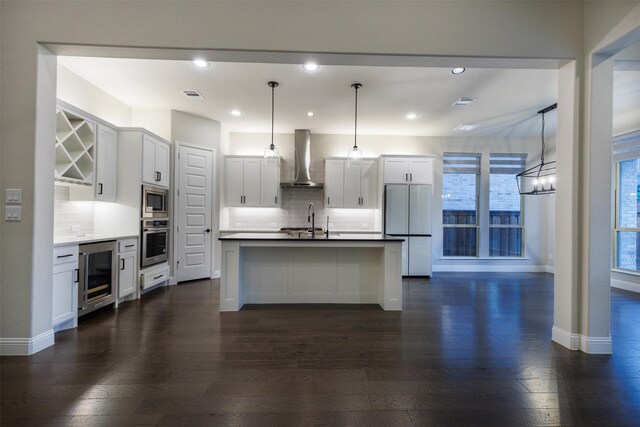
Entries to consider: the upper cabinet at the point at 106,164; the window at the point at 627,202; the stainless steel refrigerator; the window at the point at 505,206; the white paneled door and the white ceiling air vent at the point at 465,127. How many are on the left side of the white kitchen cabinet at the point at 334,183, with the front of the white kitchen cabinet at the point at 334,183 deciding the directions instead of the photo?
4

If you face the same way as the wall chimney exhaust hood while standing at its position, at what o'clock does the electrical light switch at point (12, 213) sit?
The electrical light switch is roughly at 1 o'clock from the wall chimney exhaust hood.

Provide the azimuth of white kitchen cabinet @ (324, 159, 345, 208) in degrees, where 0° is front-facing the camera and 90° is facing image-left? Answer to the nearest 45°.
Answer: approximately 0°

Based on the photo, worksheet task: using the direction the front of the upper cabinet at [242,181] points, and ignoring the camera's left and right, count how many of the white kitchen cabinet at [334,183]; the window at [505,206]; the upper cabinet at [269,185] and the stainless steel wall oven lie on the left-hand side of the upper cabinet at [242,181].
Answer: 3

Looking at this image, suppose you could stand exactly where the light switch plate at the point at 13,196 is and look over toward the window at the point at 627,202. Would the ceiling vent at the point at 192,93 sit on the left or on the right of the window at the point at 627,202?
left

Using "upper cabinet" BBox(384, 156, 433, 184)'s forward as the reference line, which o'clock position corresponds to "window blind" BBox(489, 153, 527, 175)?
The window blind is roughly at 8 o'clock from the upper cabinet.

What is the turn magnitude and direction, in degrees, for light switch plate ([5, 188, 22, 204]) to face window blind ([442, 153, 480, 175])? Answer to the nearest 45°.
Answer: approximately 90° to its left

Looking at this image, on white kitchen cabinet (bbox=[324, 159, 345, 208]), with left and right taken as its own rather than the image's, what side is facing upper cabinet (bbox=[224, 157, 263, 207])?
right
